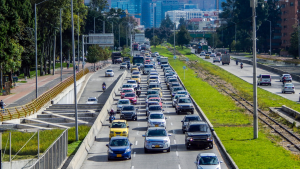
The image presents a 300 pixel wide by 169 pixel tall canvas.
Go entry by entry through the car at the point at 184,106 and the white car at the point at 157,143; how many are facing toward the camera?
2

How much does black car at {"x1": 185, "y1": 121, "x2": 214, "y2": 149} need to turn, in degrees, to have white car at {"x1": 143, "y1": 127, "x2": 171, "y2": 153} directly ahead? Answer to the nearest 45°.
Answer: approximately 90° to its right

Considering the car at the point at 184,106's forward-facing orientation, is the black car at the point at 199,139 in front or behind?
in front

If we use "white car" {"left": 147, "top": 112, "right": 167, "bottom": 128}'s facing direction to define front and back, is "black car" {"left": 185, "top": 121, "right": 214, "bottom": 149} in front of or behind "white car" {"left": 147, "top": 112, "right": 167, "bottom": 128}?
in front

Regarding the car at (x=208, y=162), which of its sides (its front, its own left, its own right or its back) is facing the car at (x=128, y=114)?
back

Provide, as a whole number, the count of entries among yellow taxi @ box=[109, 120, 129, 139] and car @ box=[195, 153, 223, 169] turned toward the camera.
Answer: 2

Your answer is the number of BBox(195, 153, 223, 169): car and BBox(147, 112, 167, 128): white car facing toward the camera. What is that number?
2

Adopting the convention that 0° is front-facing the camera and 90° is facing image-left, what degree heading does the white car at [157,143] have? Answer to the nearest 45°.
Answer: approximately 0°

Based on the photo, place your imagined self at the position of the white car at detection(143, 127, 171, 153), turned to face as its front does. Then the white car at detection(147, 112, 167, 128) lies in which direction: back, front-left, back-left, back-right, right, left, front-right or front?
back
